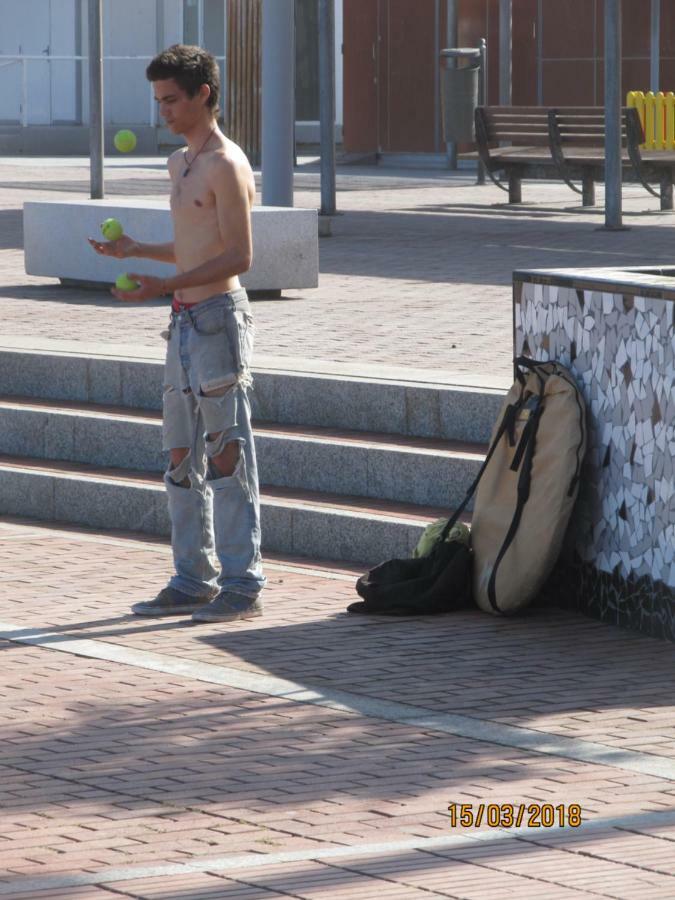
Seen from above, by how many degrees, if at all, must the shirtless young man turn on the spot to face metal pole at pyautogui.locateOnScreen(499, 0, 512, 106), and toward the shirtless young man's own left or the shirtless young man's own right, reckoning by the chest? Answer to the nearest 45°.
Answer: approximately 135° to the shirtless young man's own right

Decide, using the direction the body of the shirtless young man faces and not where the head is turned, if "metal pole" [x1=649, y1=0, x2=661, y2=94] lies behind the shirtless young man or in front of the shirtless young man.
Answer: behind

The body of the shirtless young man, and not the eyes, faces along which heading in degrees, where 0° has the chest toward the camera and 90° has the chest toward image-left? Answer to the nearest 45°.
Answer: approximately 45°

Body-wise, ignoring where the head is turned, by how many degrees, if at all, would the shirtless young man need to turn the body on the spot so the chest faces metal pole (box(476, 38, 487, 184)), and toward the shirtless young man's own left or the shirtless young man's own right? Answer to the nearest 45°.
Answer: approximately 135° to the shirtless young man's own right

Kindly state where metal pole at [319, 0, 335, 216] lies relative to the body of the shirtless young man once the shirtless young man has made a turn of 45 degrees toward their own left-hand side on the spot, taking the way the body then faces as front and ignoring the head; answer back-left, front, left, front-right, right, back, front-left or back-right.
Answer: back

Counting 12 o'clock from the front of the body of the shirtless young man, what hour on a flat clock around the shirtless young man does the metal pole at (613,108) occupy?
The metal pole is roughly at 5 o'clock from the shirtless young man.

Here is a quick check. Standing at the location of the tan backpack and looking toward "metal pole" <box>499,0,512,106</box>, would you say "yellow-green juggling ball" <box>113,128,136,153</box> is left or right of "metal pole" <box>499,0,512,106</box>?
left
